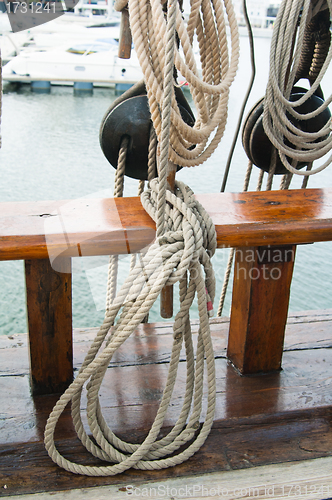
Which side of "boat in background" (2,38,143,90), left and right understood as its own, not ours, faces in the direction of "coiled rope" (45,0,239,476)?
left

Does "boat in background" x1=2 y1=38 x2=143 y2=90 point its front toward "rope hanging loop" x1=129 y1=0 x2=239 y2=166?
no

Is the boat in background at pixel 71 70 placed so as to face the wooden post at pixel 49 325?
no

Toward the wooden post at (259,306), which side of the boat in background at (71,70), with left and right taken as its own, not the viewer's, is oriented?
left

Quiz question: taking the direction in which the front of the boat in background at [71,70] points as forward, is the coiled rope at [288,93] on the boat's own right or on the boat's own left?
on the boat's own left

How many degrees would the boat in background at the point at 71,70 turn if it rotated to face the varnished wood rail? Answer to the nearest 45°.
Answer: approximately 90° to its left

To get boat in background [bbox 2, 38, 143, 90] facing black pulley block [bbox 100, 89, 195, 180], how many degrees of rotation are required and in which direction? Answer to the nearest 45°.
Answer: approximately 90° to its left

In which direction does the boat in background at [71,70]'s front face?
to the viewer's left

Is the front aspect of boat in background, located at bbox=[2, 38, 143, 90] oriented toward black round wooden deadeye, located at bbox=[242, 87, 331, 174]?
no
